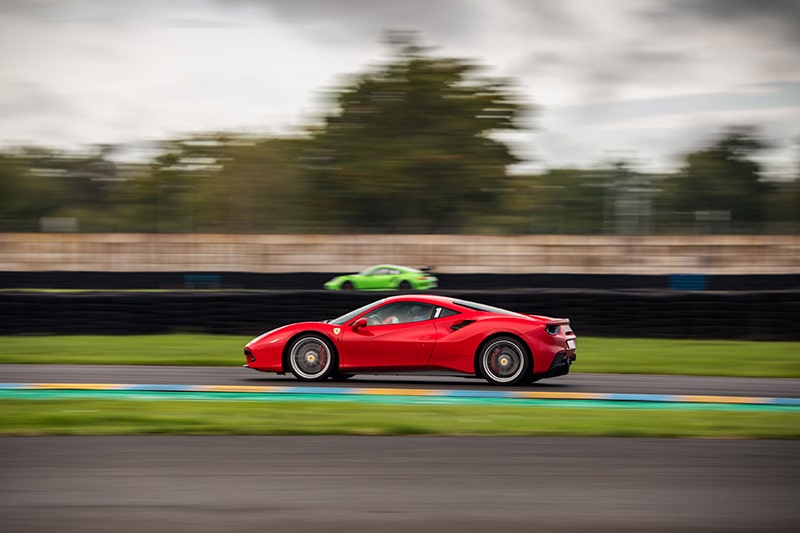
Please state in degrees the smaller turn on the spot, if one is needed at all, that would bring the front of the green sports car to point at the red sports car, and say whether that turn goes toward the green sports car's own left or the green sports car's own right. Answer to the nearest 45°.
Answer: approximately 90° to the green sports car's own left

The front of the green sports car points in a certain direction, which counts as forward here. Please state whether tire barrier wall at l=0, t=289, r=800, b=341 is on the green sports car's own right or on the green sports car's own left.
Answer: on the green sports car's own left

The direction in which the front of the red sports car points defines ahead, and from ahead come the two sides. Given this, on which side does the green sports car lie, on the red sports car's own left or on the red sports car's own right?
on the red sports car's own right

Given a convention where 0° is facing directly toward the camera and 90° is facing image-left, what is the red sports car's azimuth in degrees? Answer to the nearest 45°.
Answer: approximately 90°

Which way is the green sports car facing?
to the viewer's left

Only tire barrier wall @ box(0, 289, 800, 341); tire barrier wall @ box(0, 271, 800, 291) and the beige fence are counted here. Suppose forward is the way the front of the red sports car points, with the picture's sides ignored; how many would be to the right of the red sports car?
3

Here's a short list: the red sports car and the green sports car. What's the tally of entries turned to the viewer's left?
2

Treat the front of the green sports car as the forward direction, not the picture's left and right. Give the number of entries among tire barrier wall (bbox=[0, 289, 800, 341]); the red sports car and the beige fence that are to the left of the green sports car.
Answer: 2
